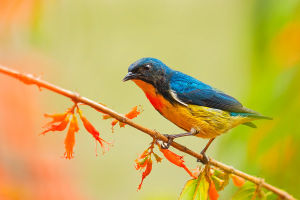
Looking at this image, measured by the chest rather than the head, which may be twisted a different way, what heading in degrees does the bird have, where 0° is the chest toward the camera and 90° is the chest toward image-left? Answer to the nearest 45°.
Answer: approximately 90°
